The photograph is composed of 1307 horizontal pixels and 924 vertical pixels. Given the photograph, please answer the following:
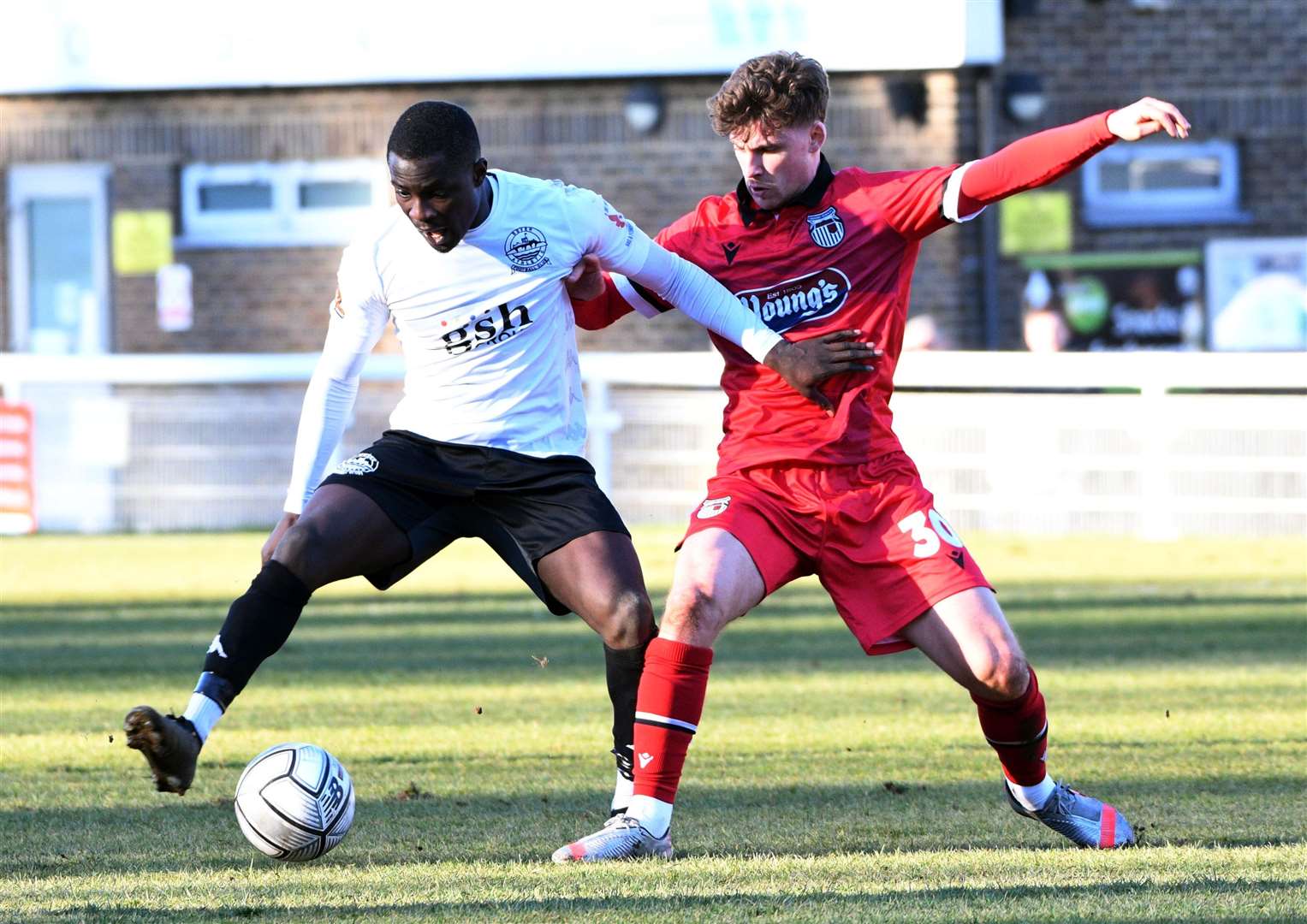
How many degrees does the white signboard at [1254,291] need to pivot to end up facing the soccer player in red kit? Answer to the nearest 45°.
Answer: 0° — it already faces them

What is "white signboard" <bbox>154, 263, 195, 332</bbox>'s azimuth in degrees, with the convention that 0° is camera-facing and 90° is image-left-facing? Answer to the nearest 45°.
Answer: approximately 0°

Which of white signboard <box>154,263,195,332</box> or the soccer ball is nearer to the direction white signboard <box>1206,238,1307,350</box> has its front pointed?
the soccer ball

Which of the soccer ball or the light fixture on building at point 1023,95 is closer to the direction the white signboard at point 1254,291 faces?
the soccer ball

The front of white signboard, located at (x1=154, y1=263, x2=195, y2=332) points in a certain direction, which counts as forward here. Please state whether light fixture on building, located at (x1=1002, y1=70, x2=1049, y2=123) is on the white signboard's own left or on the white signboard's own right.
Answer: on the white signboard's own left

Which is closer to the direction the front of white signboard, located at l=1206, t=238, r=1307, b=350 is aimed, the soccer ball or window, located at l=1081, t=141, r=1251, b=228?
the soccer ball

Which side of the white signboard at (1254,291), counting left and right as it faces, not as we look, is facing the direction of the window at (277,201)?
right

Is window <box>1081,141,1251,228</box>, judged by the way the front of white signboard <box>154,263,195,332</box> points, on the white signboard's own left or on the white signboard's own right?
on the white signboard's own left

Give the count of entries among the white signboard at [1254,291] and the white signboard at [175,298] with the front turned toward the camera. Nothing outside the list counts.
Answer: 2

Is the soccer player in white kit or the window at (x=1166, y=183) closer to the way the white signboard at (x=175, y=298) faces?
the soccer player in white kit
